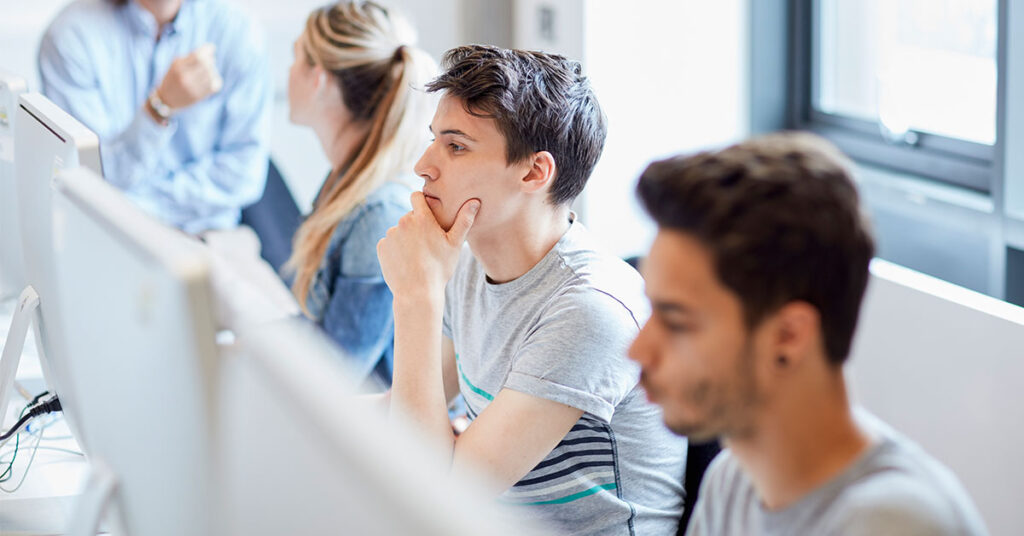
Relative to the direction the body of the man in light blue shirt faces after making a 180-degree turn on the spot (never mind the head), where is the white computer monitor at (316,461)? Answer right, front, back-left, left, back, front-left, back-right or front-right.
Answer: back

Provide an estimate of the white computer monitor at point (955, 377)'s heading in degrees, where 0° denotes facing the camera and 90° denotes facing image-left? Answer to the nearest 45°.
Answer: approximately 225°

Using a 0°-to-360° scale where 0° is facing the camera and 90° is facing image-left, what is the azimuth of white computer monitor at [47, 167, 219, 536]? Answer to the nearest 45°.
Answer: approximately 225°

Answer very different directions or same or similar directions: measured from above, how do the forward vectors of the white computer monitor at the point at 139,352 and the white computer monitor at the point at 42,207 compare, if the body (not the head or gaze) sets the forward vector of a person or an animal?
same or similar directions

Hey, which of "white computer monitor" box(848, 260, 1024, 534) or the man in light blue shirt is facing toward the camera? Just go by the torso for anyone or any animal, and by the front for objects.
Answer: the man in light blue shirt

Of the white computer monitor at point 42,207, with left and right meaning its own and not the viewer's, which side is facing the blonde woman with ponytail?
front

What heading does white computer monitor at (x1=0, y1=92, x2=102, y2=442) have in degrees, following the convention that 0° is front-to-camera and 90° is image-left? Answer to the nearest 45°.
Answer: approximately 225°

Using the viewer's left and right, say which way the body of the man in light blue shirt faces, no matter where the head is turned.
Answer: facing the viewer

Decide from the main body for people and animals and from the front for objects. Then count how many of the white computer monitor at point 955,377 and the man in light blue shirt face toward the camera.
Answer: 1

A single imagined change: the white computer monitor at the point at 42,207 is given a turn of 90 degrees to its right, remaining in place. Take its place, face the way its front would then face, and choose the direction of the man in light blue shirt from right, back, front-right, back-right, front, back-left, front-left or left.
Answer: back-left

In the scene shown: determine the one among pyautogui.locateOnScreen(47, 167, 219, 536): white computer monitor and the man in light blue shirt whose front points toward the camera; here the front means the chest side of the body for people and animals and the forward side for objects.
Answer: the man in light blue shirt

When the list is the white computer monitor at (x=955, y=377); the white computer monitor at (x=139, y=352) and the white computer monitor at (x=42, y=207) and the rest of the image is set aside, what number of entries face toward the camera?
0

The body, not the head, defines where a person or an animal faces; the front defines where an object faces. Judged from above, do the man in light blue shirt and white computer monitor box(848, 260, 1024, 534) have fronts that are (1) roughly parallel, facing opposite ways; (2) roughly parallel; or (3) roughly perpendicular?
roughly perpendicular

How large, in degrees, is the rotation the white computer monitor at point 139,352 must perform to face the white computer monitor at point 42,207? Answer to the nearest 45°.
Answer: approximately 45° to its left

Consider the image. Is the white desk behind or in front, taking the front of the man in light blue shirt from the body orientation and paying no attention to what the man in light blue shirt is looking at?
in front
